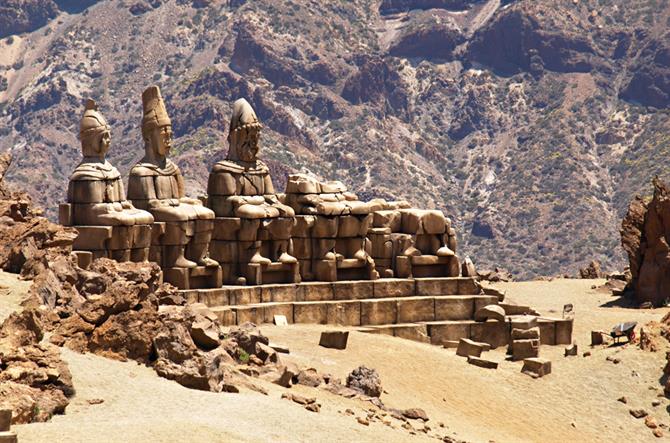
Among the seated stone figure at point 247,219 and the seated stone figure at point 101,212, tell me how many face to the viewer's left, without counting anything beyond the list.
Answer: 0

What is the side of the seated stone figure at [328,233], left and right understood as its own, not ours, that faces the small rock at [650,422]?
front

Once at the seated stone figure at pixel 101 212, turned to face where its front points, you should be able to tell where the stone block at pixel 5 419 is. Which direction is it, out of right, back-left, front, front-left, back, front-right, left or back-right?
front-right

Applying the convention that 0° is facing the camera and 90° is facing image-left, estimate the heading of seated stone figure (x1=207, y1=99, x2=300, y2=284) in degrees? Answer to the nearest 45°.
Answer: approximately 315°

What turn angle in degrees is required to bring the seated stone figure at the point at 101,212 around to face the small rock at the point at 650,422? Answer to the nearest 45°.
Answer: approximately 45° to its left

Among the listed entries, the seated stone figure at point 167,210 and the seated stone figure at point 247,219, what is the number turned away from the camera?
0
